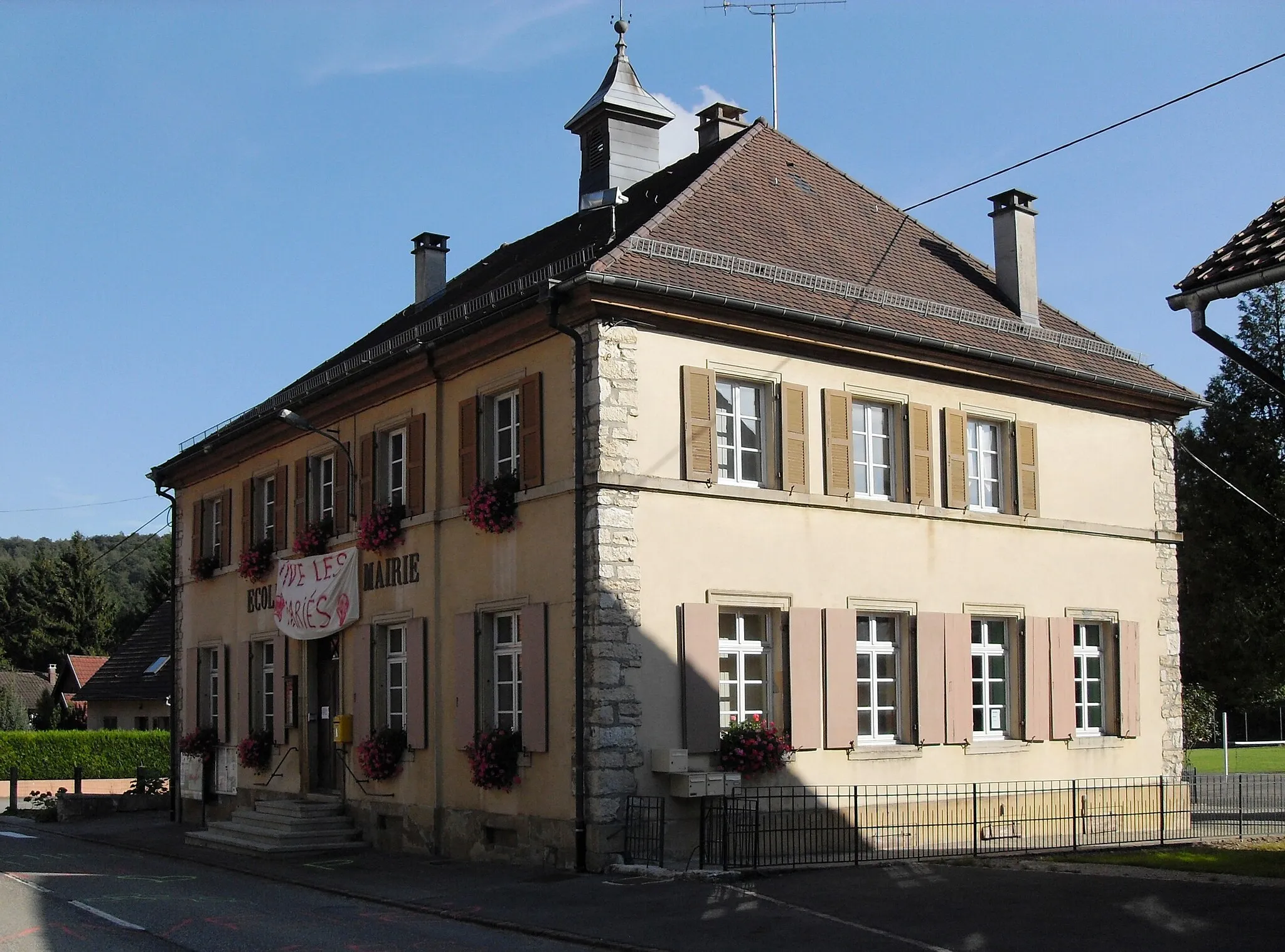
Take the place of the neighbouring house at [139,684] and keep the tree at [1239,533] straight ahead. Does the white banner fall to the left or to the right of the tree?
right

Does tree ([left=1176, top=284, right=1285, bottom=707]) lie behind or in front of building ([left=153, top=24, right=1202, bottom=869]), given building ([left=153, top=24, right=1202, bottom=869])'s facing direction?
behind

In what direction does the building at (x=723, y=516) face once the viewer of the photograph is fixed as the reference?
facing the viewer and to the left of the viewer

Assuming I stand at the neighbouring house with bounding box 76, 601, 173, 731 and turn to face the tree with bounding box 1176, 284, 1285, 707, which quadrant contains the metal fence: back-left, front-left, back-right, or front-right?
front-right

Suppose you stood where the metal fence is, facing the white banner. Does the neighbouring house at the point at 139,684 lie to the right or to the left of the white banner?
right
